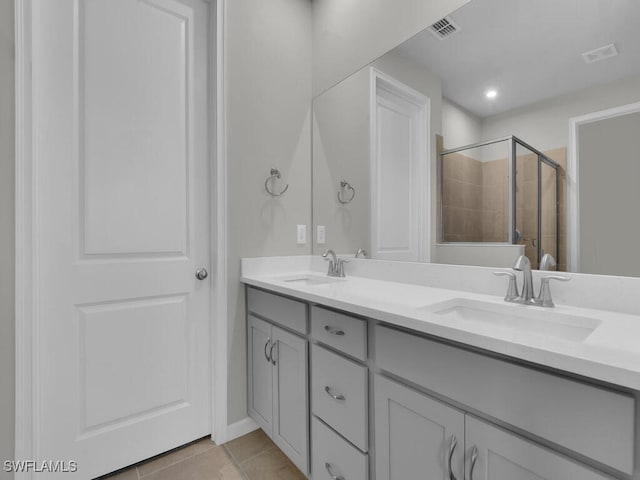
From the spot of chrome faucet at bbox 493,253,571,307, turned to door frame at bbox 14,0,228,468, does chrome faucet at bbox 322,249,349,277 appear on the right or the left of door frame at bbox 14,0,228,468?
right

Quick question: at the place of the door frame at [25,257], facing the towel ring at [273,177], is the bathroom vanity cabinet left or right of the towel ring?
right

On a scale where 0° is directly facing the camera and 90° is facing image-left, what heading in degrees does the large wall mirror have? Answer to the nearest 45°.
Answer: approximately 45°

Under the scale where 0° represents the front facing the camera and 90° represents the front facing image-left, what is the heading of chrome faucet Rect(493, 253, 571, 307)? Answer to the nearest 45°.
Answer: approximately 45°

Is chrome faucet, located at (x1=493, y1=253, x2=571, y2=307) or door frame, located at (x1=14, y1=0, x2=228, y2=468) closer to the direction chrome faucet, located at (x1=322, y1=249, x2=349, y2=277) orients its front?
the door frame

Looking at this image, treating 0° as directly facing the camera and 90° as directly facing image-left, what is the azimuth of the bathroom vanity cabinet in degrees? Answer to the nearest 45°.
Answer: approximately 45°
